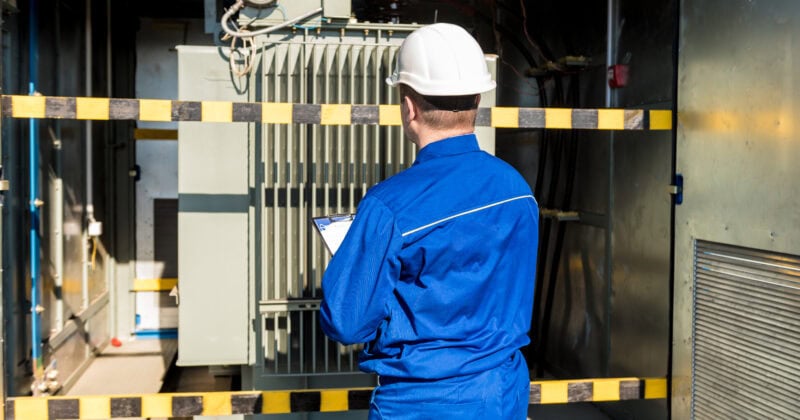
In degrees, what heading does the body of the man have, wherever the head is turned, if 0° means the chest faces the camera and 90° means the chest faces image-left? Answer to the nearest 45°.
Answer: approximately 135°

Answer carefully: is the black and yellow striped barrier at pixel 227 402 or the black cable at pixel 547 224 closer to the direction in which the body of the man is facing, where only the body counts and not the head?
the black and yellow striped barrier

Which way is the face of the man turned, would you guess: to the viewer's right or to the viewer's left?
to the viewer's left

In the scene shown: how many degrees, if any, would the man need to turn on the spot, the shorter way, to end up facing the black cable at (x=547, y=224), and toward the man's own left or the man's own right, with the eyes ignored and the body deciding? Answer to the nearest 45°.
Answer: approximately 45° to the man's own right

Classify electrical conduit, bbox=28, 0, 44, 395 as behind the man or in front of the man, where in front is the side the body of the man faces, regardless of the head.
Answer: in front

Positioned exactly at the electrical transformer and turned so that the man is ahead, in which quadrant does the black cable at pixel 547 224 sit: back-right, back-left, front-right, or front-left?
back-left

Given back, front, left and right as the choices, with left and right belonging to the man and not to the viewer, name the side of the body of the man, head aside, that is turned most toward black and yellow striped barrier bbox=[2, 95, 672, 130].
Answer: front

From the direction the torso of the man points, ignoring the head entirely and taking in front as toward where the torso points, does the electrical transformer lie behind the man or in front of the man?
in front

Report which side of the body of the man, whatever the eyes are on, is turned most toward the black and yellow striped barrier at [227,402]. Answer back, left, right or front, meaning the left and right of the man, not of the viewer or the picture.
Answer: front
